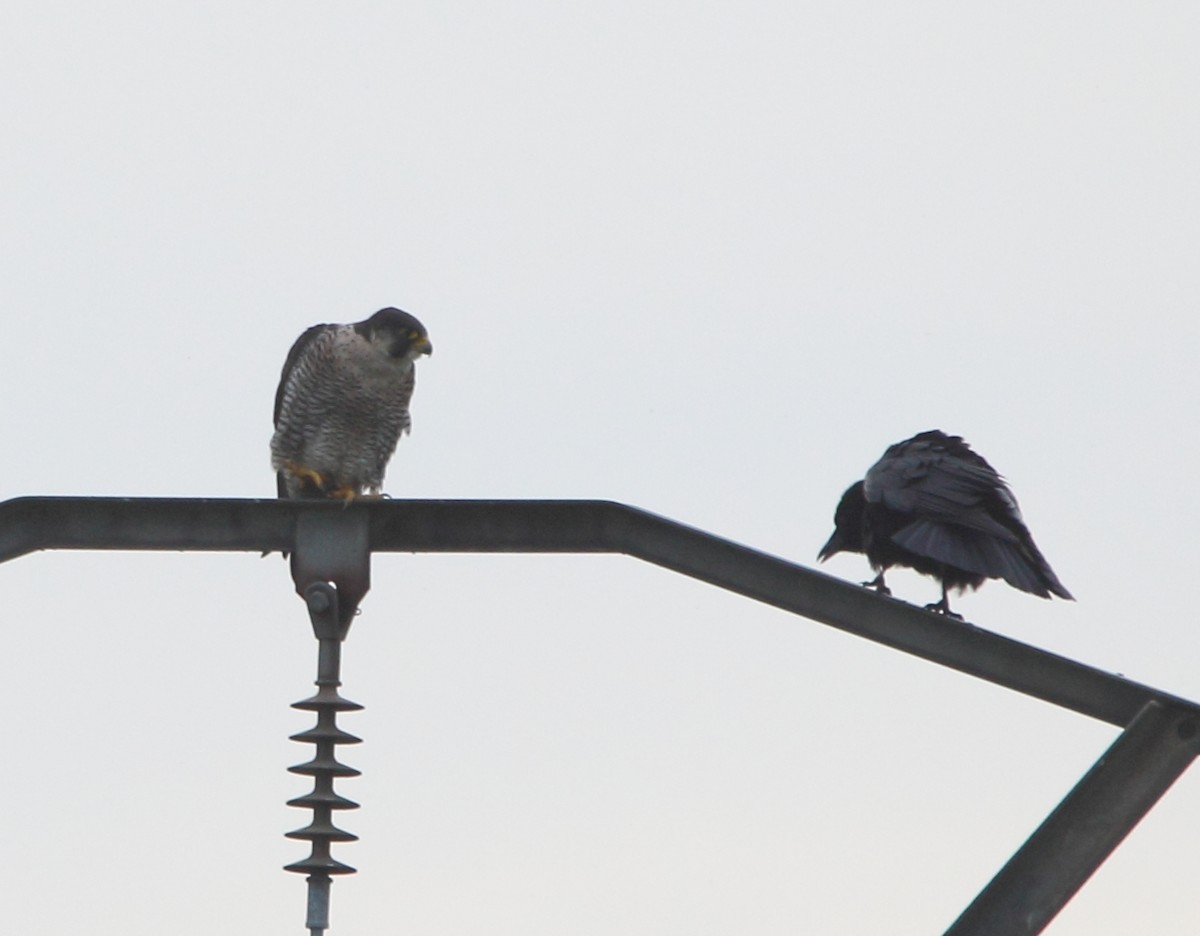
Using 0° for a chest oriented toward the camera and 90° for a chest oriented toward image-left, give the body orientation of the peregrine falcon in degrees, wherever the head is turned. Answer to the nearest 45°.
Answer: approximately 315°
